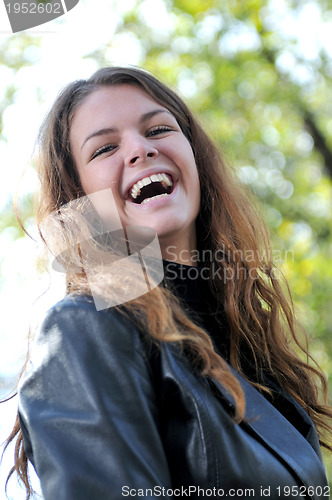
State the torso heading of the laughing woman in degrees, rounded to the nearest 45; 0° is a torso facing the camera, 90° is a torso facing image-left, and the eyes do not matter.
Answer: approximately 315°
